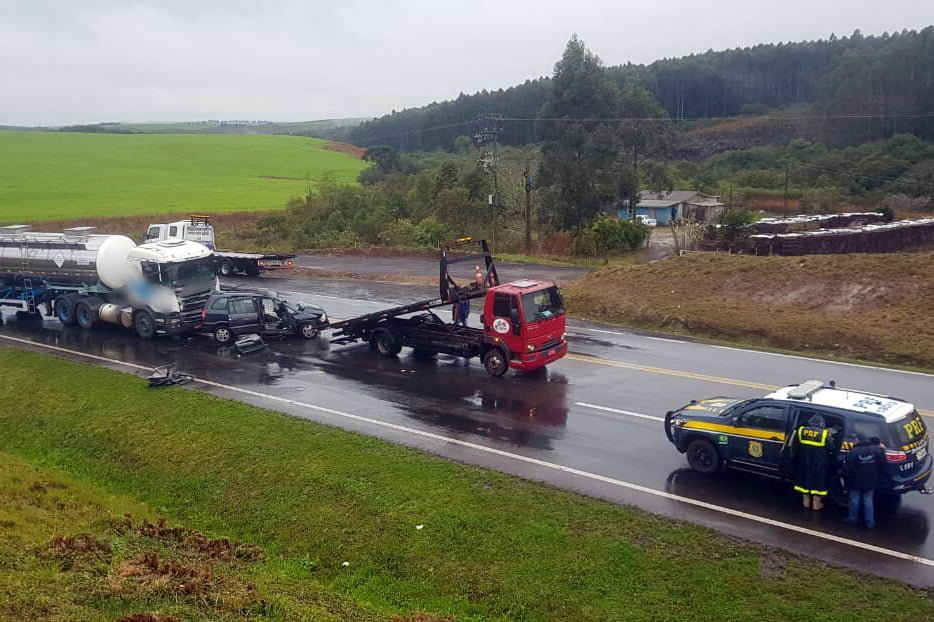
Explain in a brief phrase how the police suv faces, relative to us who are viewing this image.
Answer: facing away from the viewer and to the left of the viewer

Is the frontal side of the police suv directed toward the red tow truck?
yes

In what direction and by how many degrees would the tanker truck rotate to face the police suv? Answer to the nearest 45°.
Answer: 0° — it already faces it

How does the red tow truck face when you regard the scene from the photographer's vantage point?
facing the viewer and to the right of the viewer

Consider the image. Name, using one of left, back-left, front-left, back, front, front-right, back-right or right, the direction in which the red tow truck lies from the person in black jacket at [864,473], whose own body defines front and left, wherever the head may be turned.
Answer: front-left

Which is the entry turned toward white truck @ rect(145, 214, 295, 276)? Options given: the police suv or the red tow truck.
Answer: the police suv

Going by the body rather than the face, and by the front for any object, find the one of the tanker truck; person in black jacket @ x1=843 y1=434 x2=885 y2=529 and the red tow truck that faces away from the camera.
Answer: the person in black jacket

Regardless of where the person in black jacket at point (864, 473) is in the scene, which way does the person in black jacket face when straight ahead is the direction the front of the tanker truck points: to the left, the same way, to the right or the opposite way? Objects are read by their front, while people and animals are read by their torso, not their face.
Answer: to the left

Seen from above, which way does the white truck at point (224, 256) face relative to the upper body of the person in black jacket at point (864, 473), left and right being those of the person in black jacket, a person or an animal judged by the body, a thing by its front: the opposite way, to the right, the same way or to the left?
to the left

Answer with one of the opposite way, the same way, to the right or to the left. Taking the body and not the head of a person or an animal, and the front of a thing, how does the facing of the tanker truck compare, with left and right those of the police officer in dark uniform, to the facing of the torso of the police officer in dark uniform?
to the right

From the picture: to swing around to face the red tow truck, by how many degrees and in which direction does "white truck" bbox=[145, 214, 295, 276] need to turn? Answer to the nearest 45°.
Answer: approximately 135° to its left

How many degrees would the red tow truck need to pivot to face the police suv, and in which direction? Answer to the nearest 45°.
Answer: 0° — it already faces it

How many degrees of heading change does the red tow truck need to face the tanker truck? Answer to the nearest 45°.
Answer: approximately 180°

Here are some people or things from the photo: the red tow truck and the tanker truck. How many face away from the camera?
0

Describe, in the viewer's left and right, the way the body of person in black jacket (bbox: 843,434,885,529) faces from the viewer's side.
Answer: facing away from the viewer
